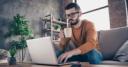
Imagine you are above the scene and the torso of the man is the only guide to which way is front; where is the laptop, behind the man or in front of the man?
in front

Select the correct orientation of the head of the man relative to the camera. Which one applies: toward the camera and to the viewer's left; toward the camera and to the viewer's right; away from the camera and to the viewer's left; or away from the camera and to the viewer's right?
toward the camera and to the viewer's left

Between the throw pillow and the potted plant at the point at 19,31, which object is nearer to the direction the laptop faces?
the throw pillow

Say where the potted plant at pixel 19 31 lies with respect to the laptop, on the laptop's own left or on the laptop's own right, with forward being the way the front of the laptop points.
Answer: on the laptop's own left

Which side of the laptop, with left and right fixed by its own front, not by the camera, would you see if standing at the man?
front

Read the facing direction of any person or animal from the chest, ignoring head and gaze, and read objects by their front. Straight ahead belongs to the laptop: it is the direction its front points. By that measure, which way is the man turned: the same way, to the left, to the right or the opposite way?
the opposite way

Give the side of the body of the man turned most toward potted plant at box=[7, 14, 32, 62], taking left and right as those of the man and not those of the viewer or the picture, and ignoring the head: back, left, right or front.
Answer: right

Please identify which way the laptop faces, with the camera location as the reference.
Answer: facing away from the viewer and to the right of the viewer

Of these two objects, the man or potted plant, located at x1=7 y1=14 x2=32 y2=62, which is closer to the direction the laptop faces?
the man
